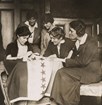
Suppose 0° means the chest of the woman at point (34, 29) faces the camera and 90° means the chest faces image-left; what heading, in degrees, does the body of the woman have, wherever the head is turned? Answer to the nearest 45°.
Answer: approximately 0°

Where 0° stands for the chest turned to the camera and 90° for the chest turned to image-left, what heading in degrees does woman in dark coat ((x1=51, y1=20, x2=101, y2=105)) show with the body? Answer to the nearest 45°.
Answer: approximately 90°

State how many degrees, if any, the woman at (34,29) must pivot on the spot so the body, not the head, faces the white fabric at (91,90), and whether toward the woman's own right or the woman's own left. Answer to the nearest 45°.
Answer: approximately 45° to the woman's own left

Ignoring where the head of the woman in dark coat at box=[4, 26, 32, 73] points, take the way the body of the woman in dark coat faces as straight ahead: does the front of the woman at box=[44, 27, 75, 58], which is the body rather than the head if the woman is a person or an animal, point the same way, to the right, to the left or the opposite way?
to the right

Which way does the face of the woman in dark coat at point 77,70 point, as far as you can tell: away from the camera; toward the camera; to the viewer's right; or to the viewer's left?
to the viewer's left

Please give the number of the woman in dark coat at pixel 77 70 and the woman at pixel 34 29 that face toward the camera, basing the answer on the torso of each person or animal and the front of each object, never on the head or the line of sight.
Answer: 1
